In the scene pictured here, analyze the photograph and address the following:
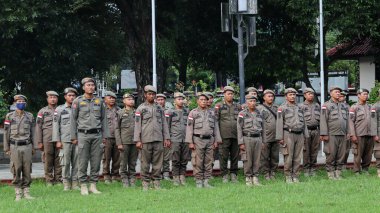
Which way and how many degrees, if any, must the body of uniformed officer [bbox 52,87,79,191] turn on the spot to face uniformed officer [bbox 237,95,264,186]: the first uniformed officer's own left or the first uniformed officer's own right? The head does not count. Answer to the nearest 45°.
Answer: approximately 45° to the first uniformed officer's own left

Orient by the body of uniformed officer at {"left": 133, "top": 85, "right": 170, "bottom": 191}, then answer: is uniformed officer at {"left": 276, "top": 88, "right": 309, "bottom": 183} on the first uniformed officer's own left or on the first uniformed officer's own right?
on the first uniformed officer's own left

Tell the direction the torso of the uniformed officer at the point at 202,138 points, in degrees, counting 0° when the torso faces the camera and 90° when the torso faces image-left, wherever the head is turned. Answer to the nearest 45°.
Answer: approximately 0°

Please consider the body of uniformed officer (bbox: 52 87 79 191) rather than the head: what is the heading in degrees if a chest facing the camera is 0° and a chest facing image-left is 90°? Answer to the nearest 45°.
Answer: approximately 315°

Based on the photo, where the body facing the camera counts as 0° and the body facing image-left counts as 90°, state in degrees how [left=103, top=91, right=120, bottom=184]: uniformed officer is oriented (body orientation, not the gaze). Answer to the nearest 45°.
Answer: approximately 315°

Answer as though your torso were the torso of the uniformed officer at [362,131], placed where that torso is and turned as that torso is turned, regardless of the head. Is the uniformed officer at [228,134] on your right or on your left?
on your right

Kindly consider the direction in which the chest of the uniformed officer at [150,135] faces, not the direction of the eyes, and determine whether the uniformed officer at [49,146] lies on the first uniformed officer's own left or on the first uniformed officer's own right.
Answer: on the first uniformed officer's own right

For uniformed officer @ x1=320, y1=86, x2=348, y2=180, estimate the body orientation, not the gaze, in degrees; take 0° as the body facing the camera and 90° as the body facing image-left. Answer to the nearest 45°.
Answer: approximately 315°

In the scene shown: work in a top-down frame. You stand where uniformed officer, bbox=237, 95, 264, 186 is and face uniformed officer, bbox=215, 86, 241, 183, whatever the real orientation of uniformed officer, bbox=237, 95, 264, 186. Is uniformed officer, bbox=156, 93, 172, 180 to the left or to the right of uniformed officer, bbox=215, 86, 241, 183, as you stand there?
left
